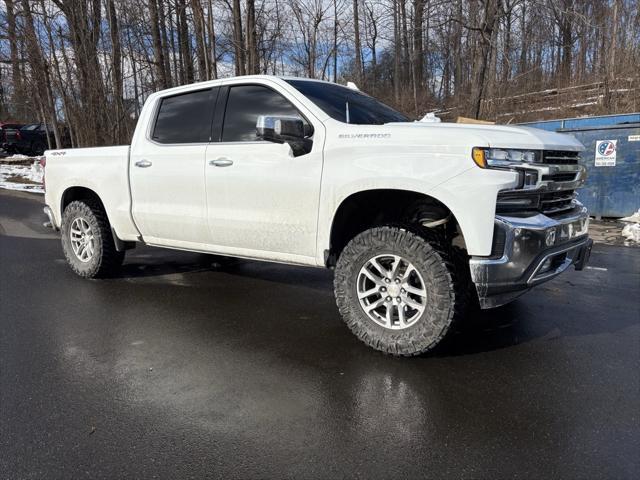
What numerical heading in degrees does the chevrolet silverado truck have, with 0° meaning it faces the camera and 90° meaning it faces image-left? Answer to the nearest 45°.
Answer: approximately 315°

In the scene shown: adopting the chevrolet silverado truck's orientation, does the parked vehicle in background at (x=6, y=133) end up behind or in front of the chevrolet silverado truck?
behind

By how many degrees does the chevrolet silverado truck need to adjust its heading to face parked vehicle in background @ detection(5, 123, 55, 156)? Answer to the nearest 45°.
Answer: approximately 180°

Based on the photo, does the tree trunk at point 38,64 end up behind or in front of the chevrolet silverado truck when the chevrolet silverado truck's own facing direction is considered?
behind

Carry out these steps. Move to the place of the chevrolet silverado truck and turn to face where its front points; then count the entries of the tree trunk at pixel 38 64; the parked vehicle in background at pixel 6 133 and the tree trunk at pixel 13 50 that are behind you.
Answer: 3

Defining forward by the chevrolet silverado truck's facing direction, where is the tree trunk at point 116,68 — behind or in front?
behind

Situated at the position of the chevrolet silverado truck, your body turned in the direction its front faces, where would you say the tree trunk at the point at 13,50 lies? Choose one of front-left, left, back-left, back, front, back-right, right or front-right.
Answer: back
